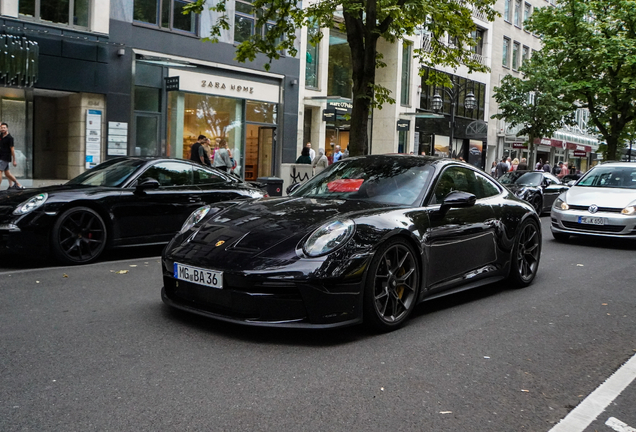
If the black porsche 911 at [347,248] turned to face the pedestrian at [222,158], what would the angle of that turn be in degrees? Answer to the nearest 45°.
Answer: approximately 135° to its right

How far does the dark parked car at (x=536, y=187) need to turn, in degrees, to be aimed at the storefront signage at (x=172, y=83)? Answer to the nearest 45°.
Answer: approximately 45° to its right

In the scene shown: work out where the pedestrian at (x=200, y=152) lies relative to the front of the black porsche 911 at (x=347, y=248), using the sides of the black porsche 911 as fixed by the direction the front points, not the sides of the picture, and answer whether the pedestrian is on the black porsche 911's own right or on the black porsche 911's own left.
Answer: on the black porsche 911's own right

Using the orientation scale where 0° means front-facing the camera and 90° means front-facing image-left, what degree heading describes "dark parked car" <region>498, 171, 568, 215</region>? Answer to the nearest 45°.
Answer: approximately 45°

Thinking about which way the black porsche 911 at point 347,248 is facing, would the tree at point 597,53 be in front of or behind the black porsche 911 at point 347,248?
behind

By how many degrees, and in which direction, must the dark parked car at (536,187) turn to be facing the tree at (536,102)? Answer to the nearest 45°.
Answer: approximately 135° to its right

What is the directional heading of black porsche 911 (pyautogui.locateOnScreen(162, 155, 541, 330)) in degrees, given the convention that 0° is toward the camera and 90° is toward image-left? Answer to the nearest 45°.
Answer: approximately 45°

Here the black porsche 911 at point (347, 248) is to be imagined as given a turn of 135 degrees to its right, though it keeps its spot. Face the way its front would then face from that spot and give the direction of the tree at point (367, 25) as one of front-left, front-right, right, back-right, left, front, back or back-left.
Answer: front

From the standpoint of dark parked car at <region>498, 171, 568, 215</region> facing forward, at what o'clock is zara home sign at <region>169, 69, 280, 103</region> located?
The zara home sign is roughly at 2 o'clock from the dark parked car.
